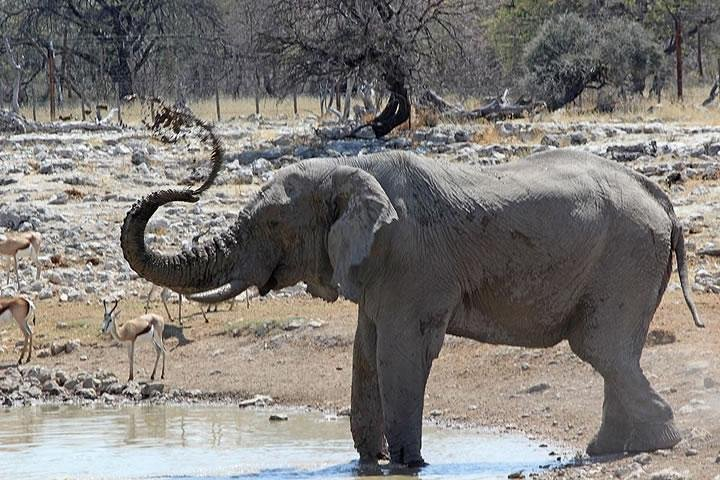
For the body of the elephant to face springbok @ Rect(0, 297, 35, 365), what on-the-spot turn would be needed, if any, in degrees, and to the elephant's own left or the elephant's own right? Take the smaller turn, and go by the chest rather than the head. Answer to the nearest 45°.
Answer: approximately 45° to the elephant's own right

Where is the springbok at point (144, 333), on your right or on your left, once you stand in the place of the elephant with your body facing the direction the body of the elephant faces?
on your right

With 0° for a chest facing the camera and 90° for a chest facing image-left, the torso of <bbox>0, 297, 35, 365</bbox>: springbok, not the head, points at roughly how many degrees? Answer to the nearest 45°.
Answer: approximately 90°

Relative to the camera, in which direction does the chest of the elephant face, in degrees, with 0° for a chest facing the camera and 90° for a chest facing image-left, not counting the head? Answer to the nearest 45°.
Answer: approximately 90°

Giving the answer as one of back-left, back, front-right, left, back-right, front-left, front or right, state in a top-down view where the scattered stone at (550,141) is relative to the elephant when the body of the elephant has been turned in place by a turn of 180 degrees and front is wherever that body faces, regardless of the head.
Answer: left

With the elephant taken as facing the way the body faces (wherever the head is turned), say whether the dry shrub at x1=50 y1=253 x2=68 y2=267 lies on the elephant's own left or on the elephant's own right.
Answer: on the elephant's own right

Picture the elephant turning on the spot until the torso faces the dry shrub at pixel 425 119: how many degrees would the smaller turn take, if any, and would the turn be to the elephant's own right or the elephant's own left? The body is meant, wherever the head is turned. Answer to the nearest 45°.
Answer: approximately 90° to the elephant's own right

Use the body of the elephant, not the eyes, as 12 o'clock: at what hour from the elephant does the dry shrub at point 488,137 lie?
The dry shrub is roughly at 3 o'clock from the elephant.

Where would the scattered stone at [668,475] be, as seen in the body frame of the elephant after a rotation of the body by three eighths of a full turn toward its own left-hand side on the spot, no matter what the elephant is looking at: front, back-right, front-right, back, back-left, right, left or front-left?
front

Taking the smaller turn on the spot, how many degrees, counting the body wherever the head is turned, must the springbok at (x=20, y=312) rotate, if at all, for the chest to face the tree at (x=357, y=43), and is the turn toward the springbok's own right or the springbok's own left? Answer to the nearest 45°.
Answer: approximately 135° to the springbok's own right

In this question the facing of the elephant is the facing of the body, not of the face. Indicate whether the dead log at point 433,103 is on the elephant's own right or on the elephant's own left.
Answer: on the elephant's own right
